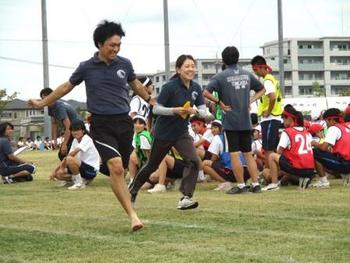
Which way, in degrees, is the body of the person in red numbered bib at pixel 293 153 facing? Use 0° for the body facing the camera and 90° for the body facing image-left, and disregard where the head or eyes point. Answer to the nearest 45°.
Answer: approximately 135°

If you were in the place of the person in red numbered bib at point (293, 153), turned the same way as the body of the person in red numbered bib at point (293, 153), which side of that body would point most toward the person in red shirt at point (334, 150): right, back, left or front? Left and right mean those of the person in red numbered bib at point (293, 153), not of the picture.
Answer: right

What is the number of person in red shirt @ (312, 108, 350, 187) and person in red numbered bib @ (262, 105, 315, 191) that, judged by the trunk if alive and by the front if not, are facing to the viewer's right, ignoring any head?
0

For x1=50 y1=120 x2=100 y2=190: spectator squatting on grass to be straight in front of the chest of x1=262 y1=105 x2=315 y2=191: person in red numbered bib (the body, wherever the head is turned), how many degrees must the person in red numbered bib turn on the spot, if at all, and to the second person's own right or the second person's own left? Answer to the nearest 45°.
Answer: approximately 45° to the second person's own left
